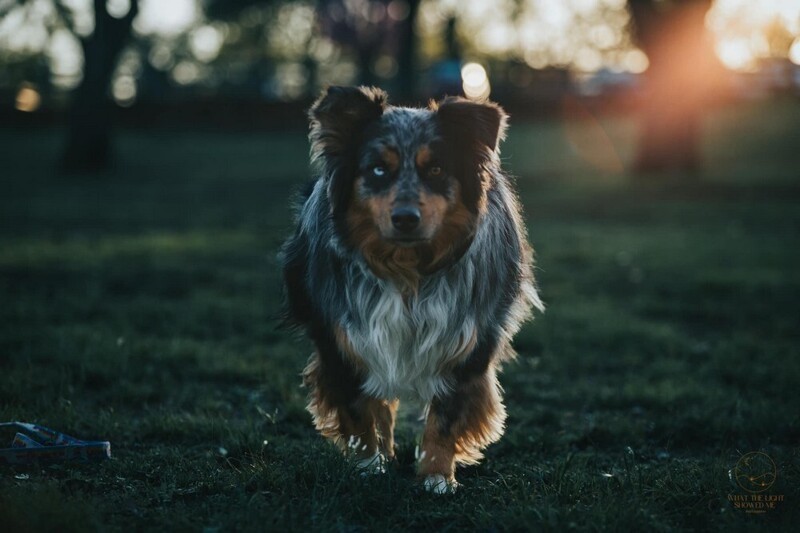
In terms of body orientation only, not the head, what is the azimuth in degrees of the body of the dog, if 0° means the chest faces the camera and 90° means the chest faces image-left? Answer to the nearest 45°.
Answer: approximately 0°
